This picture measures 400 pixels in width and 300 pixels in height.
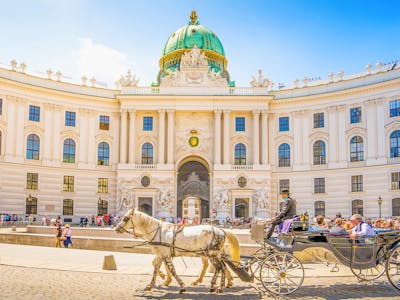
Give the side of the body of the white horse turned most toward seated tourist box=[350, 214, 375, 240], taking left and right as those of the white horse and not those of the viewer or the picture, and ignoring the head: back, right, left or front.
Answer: back

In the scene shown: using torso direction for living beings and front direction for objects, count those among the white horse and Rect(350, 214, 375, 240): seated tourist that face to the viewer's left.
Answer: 2

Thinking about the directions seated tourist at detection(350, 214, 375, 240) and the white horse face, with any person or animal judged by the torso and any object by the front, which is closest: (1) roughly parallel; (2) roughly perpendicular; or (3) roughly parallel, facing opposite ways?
roughly parallel

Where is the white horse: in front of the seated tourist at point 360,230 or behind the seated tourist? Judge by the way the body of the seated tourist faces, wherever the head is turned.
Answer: in front

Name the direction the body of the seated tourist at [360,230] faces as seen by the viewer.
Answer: to the viewer's left

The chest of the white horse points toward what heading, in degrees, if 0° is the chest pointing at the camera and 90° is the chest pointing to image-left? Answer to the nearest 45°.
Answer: approximately 90°
